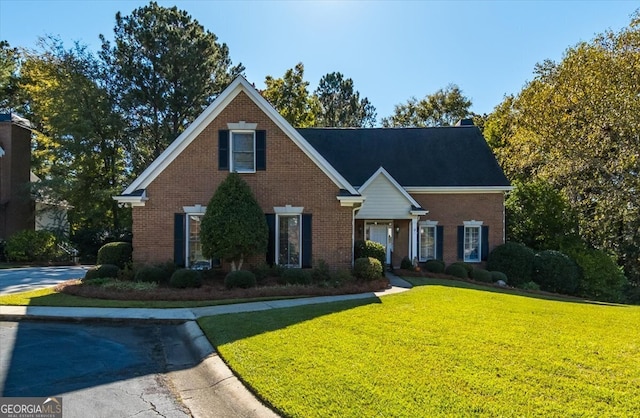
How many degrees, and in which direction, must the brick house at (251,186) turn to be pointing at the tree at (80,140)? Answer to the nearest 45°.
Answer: approximately 135° to its right

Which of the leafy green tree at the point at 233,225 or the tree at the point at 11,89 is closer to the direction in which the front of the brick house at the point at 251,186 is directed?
the leafy green tree

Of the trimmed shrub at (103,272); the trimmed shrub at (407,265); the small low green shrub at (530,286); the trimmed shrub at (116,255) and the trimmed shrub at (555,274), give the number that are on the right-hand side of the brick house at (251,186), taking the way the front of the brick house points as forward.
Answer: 2

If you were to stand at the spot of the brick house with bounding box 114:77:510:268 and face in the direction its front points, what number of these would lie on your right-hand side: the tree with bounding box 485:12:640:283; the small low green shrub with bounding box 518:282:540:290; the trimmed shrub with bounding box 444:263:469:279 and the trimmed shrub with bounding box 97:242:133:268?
1

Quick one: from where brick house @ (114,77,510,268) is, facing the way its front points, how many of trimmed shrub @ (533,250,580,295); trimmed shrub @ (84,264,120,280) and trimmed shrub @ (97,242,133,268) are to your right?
2

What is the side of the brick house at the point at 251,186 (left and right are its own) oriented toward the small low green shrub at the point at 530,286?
left

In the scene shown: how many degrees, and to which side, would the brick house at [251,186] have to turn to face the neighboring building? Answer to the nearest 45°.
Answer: approximately 135° to its right

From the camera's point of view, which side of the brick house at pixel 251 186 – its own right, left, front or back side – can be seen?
front

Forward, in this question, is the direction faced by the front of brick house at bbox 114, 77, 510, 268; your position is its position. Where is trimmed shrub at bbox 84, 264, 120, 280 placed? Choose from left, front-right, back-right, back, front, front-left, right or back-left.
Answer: right

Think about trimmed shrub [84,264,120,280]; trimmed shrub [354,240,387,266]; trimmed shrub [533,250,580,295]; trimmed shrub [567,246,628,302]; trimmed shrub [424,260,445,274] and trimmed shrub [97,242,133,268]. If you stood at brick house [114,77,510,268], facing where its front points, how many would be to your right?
2

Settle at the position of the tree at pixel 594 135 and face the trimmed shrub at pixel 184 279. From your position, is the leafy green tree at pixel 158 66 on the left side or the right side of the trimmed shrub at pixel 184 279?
right

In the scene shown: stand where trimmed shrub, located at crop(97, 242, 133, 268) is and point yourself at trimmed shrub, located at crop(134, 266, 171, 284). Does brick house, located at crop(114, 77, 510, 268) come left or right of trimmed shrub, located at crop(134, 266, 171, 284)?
left

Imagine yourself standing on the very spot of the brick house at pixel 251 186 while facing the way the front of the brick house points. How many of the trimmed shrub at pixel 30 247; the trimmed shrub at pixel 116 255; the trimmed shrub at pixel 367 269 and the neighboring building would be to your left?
1

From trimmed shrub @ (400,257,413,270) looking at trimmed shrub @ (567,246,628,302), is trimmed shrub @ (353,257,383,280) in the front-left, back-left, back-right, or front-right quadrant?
back-right

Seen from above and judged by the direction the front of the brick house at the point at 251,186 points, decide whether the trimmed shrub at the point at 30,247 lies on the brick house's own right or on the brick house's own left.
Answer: on the brick house's own right
